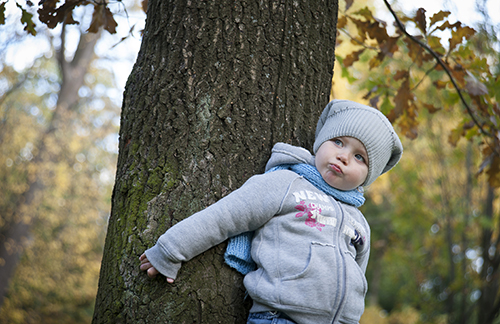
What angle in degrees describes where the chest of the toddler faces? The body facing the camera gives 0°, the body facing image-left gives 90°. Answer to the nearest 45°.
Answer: approximately 315°

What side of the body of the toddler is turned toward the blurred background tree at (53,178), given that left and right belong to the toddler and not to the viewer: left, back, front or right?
back

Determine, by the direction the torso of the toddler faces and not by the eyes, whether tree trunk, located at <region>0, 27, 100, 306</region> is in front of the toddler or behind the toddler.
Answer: behind
